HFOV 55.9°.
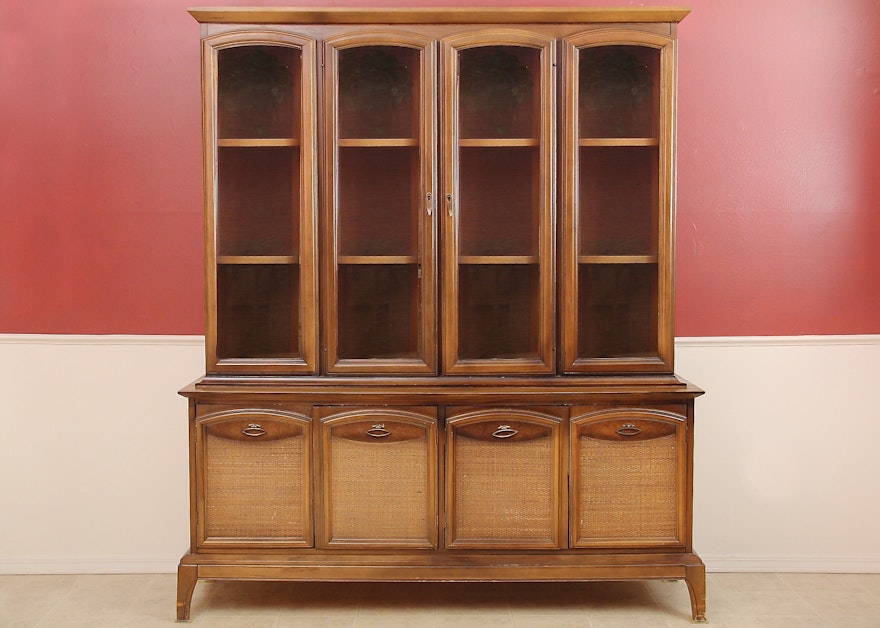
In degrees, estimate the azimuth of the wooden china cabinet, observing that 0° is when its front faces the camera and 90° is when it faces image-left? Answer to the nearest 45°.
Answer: approximately 0°
